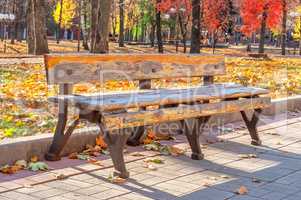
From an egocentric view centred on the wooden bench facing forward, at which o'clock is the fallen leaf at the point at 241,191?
The fallen leaf is roughly at 12 o'clock from the wooden bench.

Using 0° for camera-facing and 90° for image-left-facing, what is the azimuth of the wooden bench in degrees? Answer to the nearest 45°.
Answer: approximately 315°

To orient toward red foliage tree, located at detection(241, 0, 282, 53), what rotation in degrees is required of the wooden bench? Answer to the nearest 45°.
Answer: approximately 135° to its left

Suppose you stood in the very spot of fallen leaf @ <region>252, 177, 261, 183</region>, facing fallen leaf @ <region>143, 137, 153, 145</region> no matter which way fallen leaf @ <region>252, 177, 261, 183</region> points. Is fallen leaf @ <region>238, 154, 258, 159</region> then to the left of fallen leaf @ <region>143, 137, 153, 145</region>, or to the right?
right

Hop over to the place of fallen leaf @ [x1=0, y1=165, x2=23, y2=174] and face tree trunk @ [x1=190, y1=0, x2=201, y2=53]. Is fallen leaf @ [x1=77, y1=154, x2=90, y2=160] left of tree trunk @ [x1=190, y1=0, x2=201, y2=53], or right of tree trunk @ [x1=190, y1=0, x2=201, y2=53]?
right

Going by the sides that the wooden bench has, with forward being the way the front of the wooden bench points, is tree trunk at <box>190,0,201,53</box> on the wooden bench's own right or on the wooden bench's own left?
on the wooden bench's own left

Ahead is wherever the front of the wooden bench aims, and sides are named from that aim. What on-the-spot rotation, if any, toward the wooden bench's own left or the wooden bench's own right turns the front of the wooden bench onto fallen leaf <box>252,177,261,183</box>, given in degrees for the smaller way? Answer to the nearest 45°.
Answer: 0° — it already faces it

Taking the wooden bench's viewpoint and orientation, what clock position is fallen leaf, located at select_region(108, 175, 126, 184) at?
The fallen leaf is roughly at 2 o'clock from the wooden bench.

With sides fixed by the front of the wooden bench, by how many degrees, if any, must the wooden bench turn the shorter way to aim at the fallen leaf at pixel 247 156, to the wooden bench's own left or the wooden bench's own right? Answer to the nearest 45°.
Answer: approximately 45° to the wooden bench's own left

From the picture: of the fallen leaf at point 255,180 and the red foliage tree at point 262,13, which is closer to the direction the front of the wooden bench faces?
the fallen leaf

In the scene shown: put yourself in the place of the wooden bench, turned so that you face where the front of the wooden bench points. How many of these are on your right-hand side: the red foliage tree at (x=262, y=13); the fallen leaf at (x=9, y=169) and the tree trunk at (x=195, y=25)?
1

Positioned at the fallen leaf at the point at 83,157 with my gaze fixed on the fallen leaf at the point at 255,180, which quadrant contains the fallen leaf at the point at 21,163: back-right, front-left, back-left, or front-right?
back-right

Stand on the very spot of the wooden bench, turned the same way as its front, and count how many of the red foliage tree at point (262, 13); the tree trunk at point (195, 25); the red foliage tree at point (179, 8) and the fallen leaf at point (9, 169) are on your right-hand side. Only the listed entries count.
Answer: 1

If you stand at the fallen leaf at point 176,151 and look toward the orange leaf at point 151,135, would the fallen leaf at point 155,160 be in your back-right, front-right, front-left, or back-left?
back-left

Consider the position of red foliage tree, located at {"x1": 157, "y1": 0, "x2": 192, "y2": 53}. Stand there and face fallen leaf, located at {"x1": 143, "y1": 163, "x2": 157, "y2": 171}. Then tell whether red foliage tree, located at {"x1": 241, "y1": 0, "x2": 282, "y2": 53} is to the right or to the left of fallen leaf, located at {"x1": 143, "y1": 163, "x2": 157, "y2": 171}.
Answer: left
